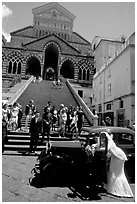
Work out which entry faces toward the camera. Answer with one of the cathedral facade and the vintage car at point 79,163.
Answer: the cathedral facade

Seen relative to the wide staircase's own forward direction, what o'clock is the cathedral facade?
The cathedral facade is roughly at 6 o'clock from the wide staircase.

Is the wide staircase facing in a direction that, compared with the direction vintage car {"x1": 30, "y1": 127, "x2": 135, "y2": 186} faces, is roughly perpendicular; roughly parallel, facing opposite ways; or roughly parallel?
roughly perpendicular

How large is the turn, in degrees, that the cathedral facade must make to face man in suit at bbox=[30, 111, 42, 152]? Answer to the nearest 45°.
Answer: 0° — it already faces them

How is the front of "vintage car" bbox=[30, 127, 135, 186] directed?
to the viewer's left

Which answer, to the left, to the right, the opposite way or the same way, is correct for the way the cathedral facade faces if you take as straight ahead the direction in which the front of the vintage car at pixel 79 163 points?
to the left

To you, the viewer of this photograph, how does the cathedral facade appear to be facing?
facing the viewer

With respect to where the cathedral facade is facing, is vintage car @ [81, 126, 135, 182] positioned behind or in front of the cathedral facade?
in front

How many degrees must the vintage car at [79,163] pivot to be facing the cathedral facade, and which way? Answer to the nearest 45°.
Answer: approximately 90° to its right

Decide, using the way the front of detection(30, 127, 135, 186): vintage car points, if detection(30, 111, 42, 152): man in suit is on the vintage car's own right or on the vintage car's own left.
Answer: on the vintage car's own right

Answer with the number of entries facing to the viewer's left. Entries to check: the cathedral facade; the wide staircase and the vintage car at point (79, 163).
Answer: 1

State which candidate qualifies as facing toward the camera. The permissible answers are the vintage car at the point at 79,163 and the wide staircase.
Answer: the wide staircase

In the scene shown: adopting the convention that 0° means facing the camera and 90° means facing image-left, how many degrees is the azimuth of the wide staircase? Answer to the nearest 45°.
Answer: approximately 0°

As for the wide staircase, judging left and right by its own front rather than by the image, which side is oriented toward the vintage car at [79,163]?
front

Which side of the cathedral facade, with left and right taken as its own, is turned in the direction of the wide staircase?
front

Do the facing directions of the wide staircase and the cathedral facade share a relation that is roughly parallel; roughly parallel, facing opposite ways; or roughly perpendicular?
roughly parallel
